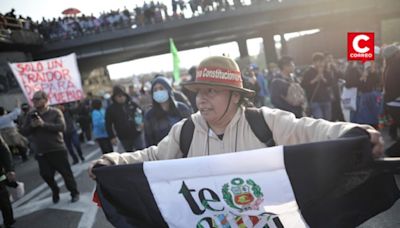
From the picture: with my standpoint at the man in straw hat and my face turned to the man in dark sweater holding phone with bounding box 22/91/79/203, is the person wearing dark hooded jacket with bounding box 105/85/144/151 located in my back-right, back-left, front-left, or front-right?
front-right

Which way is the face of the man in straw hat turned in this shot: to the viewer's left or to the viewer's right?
to the viewer's left

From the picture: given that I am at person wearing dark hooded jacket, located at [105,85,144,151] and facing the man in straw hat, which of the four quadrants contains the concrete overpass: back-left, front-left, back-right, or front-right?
back-left

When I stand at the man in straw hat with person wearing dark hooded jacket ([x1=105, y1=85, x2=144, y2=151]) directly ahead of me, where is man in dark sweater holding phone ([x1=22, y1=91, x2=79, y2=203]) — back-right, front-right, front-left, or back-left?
front-left

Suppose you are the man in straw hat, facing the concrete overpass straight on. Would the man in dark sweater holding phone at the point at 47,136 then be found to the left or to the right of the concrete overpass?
left

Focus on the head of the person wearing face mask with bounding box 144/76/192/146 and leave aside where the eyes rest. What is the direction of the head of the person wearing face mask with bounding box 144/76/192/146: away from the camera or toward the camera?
toward the camera

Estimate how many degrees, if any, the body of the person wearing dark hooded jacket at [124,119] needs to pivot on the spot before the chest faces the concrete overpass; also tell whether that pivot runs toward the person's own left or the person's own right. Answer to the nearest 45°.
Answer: approximately 135° to the person's own left

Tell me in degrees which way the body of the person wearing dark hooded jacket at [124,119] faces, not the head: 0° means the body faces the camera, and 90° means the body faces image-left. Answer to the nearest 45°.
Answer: approximately 0°

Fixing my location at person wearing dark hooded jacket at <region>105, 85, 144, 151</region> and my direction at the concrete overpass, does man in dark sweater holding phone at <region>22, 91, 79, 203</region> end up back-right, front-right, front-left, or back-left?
back-left

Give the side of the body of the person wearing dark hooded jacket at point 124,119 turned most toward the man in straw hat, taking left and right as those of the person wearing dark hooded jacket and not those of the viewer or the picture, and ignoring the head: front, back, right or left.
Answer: front

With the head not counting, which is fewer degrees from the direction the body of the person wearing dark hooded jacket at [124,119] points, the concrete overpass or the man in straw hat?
the man in straw hat

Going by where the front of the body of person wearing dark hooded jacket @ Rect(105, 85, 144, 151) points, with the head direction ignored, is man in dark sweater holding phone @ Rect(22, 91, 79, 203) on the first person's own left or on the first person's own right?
on the first person's own right

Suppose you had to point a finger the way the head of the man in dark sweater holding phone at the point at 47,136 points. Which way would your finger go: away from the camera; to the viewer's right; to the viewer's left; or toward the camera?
toward the camera

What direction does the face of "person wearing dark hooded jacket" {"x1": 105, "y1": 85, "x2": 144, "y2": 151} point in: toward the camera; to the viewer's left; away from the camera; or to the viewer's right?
toward the camera
